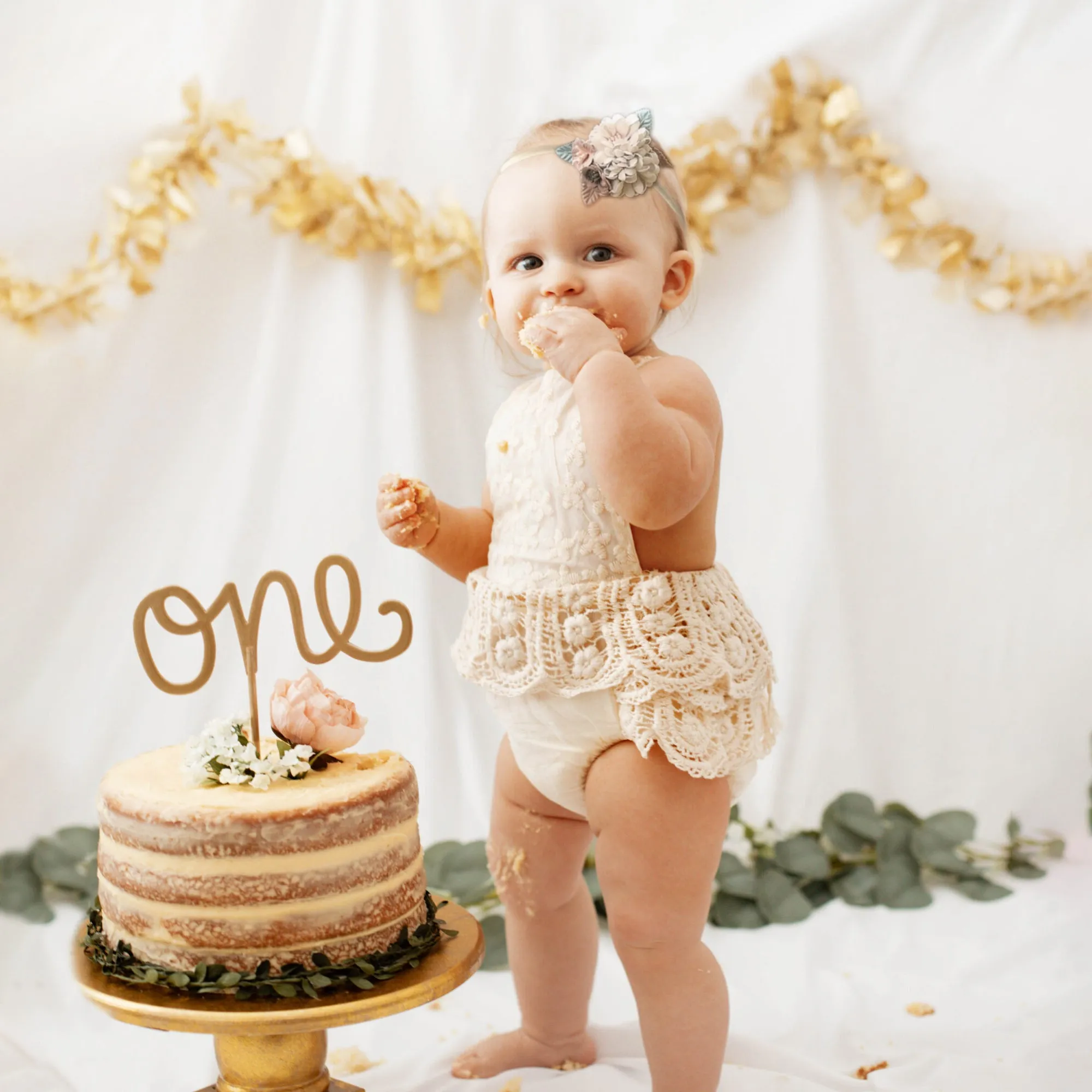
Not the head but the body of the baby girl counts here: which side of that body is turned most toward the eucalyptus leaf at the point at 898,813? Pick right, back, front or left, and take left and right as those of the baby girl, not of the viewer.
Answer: back

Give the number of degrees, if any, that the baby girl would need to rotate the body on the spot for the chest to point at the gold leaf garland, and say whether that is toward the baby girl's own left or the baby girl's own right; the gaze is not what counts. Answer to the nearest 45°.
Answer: approximately 90° to the baby girl's own right

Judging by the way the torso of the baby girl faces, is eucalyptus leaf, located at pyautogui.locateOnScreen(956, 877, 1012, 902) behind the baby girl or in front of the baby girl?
behind

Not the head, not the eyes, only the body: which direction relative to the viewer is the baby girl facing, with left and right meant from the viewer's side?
facing the viewer and to the left of the viewer

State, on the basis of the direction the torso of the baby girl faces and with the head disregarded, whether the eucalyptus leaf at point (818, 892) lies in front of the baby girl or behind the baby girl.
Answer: behind

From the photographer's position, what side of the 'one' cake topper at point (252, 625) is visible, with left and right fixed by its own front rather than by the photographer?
front

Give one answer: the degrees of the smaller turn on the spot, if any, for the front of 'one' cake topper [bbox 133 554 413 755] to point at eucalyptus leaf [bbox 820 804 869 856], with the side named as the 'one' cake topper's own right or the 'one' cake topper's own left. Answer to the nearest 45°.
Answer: approximately 135° to the 'one' cake topper's own left

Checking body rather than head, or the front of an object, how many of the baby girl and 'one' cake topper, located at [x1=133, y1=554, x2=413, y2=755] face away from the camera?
0
